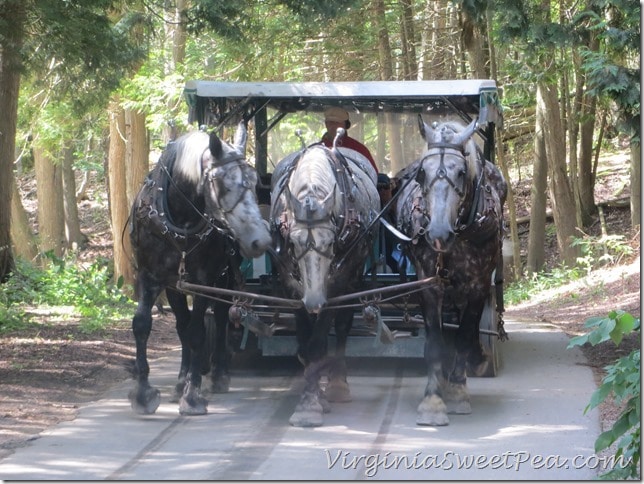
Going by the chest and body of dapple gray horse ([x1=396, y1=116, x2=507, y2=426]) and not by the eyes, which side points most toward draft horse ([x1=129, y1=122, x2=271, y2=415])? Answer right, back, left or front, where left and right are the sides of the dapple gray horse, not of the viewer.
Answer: right

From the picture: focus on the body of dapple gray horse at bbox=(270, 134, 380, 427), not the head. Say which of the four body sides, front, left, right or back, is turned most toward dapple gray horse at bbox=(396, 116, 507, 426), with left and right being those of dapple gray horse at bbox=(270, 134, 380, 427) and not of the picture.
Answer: left

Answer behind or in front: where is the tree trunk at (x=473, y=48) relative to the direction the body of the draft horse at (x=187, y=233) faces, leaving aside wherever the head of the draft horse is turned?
behind

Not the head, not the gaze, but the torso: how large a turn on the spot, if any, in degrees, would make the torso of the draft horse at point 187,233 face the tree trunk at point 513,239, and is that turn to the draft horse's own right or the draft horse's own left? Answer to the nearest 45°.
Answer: approximately 135° to the draft horse's own left

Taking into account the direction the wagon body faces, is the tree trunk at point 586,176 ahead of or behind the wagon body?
behind

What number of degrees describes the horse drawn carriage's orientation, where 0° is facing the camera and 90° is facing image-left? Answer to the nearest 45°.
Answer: approximately 0°
